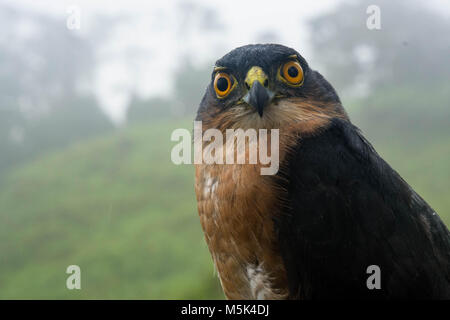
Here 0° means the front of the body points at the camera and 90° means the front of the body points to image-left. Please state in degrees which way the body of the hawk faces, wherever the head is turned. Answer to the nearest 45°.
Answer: approximately 45°
